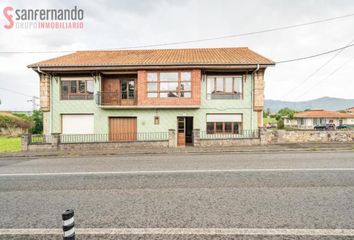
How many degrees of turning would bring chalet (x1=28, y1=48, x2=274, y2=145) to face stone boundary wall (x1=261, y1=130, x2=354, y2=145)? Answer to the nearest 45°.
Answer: approximately 90° to its left

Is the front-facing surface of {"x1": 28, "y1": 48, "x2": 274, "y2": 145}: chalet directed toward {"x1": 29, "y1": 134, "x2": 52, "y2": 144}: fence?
no

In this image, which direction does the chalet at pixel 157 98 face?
toward the camera
